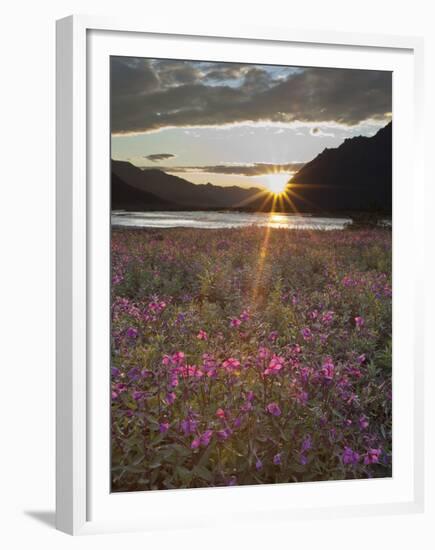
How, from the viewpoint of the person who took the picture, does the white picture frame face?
facing the viewer and to the right of the viewer
